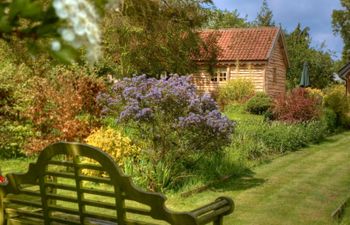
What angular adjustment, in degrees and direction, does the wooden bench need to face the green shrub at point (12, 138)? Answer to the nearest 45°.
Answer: approximately 45° to its left

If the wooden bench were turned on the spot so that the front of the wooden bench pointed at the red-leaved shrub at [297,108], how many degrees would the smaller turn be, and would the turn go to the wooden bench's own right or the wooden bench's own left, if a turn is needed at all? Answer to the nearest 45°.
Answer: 0° — it already faces it

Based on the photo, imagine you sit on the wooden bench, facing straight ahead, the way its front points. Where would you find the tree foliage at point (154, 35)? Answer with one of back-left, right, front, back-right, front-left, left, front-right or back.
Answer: front-left

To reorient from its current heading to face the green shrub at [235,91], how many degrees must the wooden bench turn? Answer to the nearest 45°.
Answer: approximately 45° to its left

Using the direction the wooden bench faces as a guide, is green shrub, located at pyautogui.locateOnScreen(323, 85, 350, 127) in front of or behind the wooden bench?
in front

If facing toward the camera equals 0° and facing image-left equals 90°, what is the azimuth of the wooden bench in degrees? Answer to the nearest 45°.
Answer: approximately 225°

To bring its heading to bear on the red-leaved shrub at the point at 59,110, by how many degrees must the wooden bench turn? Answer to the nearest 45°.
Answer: approximately 45° to its left

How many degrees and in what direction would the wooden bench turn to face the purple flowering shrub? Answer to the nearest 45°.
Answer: approximately 45° to its left

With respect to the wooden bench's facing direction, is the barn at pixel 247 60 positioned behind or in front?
in front

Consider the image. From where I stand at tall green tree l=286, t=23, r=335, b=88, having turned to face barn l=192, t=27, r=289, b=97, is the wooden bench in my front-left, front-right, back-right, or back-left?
front-left
